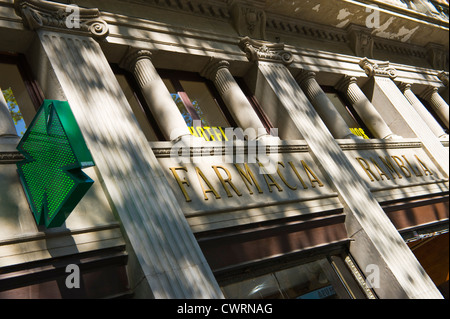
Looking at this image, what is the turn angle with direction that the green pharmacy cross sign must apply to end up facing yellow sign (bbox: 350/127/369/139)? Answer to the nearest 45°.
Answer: approximately 180°

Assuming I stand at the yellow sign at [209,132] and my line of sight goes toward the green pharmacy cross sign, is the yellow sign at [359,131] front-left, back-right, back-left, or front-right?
back-left

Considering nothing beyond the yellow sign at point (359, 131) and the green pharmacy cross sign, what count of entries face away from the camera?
0

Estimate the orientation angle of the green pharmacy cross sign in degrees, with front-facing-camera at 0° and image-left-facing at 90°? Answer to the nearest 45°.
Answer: approximately 45°
